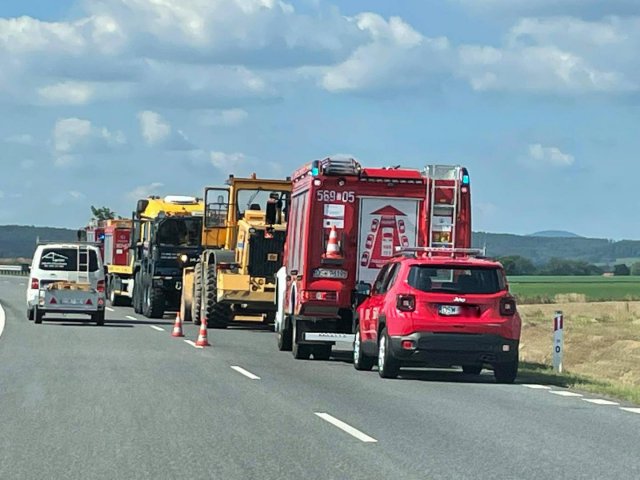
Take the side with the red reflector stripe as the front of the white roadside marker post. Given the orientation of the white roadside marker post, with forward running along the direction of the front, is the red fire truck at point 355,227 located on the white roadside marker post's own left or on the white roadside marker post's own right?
on the white roadside marker post's own right

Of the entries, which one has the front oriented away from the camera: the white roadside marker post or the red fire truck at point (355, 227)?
the red fire truck

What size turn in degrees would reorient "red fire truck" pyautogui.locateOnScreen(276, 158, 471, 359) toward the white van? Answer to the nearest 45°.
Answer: approximately 45° to its left

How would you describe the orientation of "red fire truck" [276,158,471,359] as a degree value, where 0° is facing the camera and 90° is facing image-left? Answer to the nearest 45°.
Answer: approximately 180°

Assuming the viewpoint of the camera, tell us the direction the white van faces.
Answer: facing away from the viewer

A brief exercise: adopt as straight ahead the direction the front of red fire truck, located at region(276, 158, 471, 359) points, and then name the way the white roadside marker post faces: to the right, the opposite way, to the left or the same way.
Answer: the opposite way

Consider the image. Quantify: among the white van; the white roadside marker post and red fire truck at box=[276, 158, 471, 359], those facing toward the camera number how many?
1

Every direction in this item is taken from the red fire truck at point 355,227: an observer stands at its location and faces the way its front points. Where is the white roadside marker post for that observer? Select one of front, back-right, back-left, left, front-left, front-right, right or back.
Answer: right
